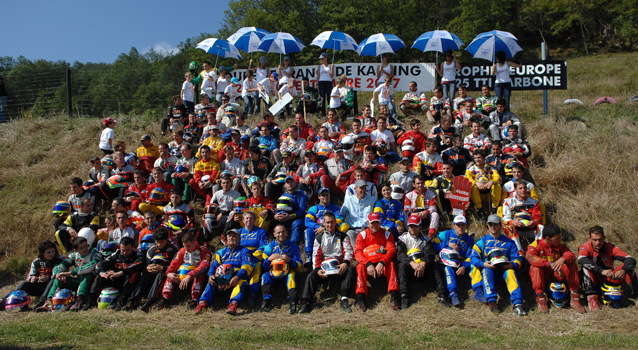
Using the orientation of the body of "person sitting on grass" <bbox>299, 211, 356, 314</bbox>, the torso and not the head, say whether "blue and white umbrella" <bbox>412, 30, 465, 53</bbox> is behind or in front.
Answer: behind

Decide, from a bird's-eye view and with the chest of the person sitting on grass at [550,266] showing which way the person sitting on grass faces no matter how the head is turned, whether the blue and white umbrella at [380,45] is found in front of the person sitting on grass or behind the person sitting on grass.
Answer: behind

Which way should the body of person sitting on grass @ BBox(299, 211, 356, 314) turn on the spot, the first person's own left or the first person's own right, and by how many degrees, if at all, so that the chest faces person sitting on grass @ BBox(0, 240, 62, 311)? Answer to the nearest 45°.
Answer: approximately 90° to the first person's own right

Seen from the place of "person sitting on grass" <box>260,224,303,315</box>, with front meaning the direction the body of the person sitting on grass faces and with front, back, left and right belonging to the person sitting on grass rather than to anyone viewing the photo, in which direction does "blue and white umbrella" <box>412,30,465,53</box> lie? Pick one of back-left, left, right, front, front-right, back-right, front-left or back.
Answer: back-left

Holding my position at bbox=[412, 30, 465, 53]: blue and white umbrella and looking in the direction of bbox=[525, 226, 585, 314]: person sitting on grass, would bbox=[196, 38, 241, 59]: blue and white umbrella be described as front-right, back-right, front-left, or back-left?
back-right

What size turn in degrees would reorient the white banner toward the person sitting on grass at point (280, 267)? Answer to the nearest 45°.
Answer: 0° — it already faces them

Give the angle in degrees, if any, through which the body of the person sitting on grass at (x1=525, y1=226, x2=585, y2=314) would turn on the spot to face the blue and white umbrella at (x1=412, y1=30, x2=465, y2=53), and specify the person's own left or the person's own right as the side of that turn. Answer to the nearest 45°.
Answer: approximately 135° to the person's own right

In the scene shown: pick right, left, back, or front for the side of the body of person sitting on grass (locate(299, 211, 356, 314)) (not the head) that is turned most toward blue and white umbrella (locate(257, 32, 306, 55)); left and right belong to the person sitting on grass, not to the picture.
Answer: back

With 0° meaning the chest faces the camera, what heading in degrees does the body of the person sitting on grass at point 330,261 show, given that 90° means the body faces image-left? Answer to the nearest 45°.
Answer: approximately 0°

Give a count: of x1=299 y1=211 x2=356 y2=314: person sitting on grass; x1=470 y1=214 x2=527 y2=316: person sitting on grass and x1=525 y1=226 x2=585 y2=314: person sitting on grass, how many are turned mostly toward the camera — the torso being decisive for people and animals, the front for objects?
3

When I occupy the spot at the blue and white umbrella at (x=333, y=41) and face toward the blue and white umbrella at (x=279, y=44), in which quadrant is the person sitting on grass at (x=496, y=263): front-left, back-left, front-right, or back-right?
back-left
